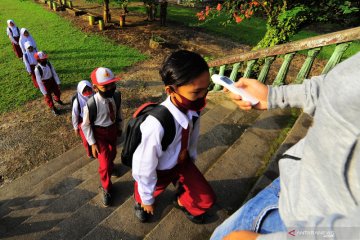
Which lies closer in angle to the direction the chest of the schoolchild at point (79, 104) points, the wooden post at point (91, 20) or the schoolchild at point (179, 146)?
the schoolchild

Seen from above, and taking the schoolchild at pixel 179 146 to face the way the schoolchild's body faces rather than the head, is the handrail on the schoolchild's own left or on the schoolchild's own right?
on the schoolchild's own left

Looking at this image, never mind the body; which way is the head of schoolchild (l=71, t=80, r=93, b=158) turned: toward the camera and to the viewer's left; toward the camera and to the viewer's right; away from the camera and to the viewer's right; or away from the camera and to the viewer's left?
toward the camera and to the viewer's right

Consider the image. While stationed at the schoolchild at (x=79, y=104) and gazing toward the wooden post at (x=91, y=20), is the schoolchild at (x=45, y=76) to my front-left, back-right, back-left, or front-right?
front-left

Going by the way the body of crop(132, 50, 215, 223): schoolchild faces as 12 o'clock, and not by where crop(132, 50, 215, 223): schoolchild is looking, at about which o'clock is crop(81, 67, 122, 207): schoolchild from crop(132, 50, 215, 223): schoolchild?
crop(81, 67, 122, 207): schoolchild is roughly at 6 o'clock from crop(132, 50, 215, 223): schoolchild.

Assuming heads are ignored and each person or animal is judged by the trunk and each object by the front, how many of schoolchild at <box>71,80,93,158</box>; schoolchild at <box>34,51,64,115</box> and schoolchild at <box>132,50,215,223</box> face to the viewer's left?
0

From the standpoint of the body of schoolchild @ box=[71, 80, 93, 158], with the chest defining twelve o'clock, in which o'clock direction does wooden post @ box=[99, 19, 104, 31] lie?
The wooden post is roughly at 8 o'clock from the schoolchild.

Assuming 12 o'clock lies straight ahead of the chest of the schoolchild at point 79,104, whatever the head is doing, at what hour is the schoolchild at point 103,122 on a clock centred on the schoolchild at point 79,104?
the schoolchild at point 103,122 is roughly at 1 o'clock from the schoolchild at point 79,104.

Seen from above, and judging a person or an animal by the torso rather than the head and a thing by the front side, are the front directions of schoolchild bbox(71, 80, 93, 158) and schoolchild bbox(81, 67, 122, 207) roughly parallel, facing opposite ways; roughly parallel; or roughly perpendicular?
roughly parallel

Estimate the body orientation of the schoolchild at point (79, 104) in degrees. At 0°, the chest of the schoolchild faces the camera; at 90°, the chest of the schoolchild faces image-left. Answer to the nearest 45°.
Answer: approximately 315°

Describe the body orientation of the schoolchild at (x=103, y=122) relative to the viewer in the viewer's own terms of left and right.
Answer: facing the viewer and to the right of the viewer

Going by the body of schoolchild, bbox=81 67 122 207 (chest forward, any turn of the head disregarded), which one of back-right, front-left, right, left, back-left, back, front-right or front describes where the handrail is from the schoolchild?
front-left

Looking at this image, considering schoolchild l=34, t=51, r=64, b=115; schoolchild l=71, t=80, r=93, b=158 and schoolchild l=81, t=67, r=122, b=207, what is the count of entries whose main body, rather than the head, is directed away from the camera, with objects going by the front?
0

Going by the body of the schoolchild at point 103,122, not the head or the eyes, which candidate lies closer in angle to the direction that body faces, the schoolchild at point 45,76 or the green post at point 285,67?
the green post

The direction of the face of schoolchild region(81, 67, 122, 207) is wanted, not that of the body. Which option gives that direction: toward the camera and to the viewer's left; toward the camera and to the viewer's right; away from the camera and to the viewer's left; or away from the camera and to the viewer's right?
toward the camera and to the viewer's right

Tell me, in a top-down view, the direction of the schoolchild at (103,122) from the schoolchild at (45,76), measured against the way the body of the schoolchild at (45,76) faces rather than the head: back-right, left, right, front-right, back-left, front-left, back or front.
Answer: front-right
